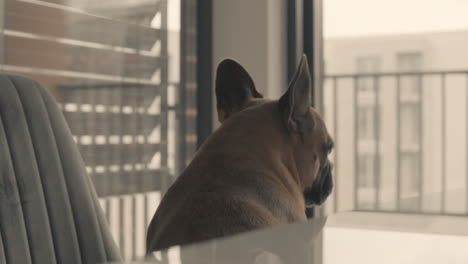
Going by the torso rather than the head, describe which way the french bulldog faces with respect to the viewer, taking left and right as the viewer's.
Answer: facing away from the viewer and to the right of the viewer
